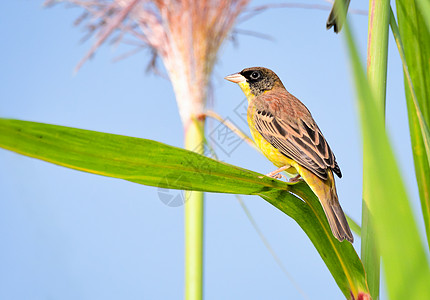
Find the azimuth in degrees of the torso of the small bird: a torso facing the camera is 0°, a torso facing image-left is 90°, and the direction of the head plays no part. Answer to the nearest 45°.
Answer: approximately 90°
